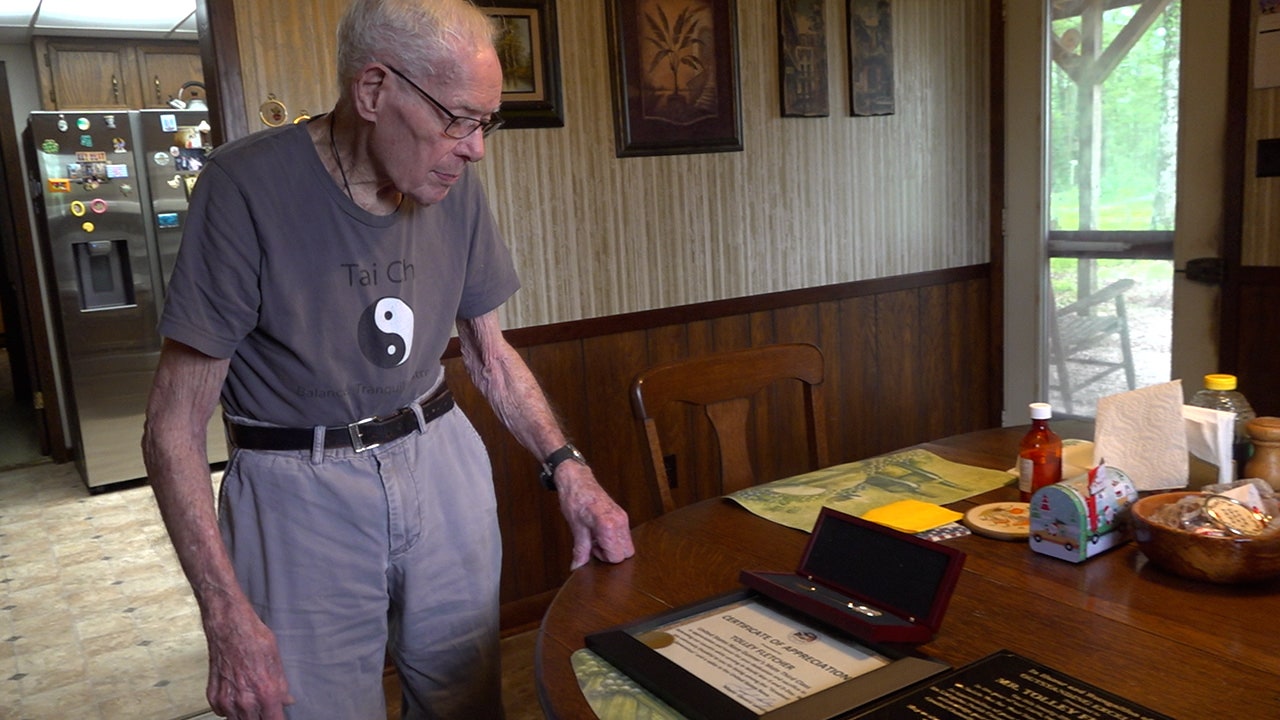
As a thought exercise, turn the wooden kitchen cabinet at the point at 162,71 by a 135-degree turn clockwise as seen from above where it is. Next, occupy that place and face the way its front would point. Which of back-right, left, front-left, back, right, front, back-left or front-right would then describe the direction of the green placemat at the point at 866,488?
back-left

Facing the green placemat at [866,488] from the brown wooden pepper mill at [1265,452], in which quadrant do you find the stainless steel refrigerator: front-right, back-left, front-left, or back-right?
front-right

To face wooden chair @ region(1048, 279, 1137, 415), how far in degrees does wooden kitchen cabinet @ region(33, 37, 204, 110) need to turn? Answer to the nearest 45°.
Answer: approximately 45° to its left

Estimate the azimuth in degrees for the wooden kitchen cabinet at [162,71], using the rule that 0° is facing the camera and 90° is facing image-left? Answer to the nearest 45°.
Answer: approximately 0°

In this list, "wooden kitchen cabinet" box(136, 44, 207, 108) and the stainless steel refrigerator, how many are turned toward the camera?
2

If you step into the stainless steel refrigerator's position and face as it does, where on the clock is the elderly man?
The elderly man is roughly at 12 o'clock from the stainless steel refrigerator.

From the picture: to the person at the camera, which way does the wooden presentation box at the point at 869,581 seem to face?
facing the viewer and to the left of the viewer

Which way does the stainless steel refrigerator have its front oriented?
toward the camera

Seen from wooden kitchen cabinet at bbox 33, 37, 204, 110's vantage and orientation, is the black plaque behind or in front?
in front

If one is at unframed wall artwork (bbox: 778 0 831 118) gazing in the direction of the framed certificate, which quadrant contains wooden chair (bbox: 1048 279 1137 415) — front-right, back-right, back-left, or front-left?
back-left

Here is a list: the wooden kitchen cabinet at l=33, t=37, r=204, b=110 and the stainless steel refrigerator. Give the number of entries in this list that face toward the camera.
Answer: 2

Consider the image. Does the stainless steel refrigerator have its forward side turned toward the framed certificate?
yes

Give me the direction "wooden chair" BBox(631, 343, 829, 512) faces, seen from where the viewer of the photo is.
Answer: facing the viewer and to the right of the viewer

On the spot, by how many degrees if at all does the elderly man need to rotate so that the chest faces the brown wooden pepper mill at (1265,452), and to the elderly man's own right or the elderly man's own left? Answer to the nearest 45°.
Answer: approximately 45° to the elderly man's own left

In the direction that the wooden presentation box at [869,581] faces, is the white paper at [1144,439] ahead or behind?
behind

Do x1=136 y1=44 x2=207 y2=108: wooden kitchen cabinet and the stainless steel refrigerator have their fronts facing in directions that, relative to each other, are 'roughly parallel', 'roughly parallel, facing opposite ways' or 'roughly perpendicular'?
roughly parallel

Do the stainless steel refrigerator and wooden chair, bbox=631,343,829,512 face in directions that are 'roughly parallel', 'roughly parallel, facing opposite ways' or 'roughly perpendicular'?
roughly parallel

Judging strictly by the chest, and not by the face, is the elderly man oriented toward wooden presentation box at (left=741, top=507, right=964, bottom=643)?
yes
